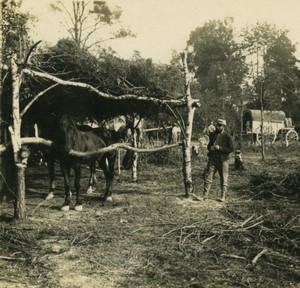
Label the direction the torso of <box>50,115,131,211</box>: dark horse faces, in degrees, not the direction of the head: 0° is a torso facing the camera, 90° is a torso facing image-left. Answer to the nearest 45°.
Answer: approximately 45°

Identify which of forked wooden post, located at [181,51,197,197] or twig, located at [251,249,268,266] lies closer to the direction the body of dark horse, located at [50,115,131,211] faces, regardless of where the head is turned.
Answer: the twig

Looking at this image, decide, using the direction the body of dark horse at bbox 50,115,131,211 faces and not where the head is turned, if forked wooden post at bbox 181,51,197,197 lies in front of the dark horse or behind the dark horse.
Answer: behind

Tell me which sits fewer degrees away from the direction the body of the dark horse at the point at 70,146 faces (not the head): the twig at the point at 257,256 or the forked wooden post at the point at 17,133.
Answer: the forked wooden post

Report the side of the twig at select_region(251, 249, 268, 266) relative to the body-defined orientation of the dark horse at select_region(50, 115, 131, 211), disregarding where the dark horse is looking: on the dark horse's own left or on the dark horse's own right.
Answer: on the dark horse's own left

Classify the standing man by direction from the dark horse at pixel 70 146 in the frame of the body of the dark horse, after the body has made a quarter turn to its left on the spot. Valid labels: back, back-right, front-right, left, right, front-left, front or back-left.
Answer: front-left
